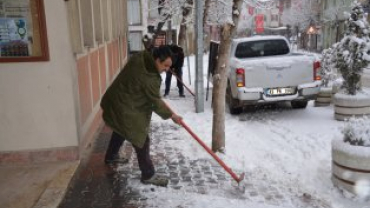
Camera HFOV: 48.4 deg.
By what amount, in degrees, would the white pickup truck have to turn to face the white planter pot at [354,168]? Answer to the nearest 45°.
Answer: approximately 180°

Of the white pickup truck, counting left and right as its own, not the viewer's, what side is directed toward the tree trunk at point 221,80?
back

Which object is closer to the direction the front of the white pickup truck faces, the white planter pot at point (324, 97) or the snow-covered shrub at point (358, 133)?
the white planter pot

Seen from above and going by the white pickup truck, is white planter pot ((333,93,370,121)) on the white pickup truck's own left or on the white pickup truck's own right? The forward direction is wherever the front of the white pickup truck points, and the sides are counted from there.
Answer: on the white pickup truck's own right

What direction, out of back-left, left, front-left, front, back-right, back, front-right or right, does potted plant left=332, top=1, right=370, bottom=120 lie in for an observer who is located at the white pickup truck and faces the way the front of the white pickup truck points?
right

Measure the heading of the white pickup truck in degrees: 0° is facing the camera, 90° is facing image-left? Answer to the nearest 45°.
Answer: approximately 180°
